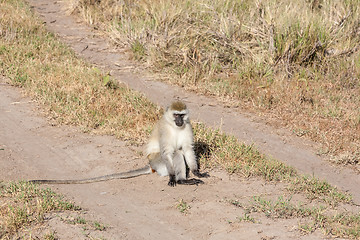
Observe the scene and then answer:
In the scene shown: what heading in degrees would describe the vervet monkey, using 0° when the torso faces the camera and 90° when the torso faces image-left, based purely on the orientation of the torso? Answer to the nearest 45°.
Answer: approximately 315°
